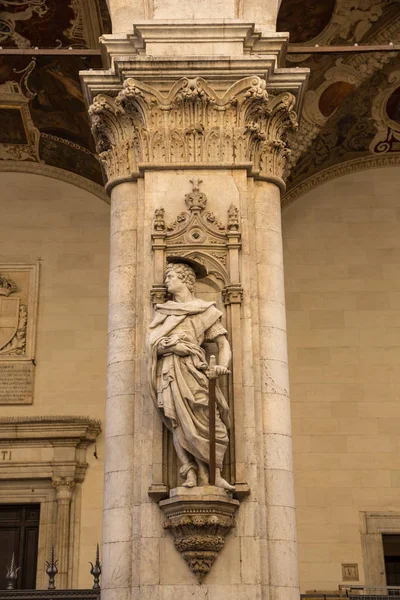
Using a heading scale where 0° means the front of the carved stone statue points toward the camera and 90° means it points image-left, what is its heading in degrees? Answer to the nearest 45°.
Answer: approximately 0°

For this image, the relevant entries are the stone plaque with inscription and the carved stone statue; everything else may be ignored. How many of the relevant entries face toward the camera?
2

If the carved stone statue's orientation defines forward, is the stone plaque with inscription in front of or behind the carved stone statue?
behind

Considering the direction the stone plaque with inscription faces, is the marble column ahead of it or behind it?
ahead

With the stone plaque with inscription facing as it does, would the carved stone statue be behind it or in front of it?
in front
